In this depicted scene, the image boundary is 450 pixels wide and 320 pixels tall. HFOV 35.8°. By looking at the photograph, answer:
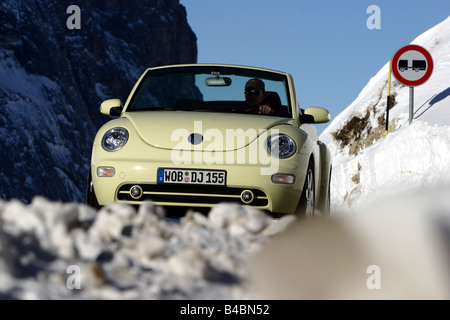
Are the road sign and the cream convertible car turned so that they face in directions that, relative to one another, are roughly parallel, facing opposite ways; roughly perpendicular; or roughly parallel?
roughly parallel

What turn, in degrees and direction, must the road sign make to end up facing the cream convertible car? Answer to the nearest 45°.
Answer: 0° — it already faces it

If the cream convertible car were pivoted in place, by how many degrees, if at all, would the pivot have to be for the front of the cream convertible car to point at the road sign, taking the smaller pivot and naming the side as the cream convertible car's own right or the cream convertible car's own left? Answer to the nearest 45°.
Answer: approximately 135° to the cream convertible car's own left

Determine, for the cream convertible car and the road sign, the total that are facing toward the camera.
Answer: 2

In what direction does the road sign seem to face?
toward the camera

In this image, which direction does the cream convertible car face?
toward the camera
